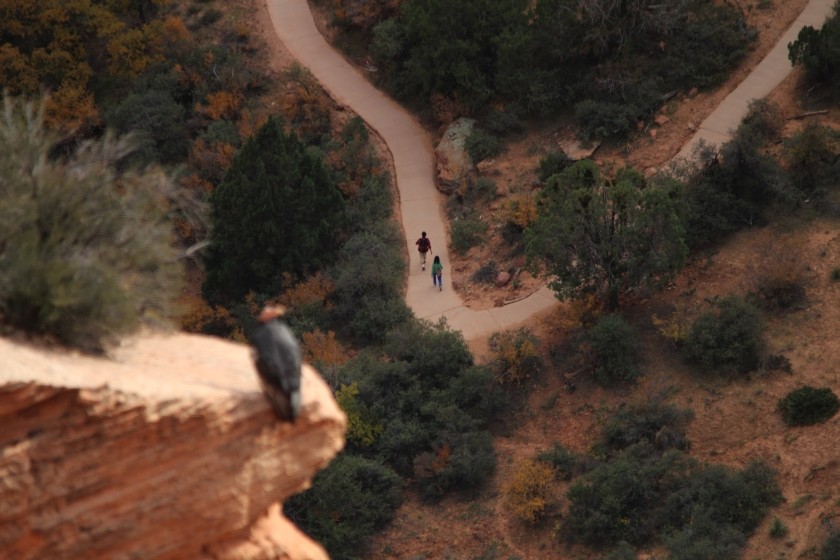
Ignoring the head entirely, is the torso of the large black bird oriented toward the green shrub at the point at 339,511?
no

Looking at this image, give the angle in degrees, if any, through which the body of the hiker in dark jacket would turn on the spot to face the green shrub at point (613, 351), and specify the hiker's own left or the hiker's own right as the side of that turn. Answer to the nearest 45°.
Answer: approximately 135° to the hiker's own right

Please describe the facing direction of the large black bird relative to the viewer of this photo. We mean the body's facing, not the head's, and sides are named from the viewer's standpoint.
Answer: facing away from the viewer and to the left of the viewer

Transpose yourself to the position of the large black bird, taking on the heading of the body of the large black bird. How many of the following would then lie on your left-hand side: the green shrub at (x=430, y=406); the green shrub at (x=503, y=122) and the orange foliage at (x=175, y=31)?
0

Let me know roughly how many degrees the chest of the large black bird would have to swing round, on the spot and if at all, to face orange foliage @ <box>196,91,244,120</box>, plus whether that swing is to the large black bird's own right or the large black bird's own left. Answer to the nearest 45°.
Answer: approximately 45° to the large black bird's own right

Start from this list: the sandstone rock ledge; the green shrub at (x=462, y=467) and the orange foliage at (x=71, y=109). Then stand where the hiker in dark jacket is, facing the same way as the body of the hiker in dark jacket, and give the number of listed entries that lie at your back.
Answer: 2

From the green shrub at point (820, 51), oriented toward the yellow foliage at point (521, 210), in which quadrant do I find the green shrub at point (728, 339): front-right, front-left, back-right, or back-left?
front-left

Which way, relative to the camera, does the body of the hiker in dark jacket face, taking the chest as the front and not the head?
away from the camera

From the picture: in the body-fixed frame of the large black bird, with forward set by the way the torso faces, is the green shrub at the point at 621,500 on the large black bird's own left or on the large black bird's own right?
on the large black bird's own right

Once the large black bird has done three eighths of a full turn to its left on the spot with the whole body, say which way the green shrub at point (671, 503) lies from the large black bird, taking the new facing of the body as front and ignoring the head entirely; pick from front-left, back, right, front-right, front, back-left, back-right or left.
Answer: back-left

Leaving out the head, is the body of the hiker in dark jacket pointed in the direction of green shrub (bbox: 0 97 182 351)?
no

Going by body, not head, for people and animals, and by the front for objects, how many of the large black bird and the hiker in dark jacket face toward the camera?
0

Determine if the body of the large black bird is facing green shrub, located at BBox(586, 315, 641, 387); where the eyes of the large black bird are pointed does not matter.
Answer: no

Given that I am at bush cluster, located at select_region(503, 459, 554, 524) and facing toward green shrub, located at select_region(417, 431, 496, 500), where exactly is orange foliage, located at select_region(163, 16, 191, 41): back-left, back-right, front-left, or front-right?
front-right

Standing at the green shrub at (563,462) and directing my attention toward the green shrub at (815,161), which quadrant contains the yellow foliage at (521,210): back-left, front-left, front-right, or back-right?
front-left

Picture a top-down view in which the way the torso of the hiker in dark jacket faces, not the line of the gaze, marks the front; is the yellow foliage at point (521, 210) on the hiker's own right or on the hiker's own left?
on the hiker's own right
